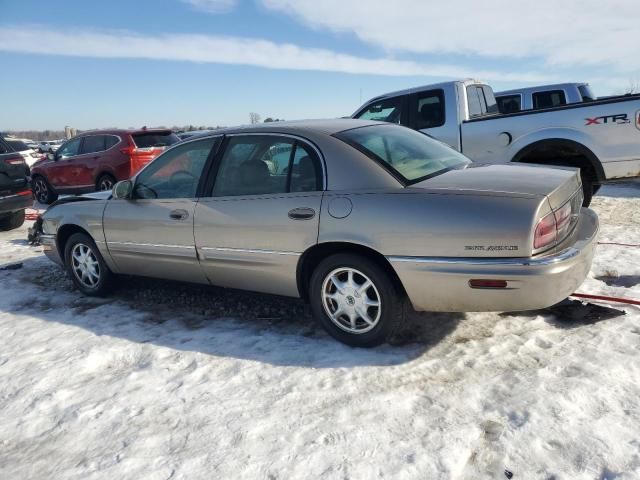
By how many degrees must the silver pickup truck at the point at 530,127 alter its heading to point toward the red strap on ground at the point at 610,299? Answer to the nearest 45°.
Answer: approximately 135° to its left

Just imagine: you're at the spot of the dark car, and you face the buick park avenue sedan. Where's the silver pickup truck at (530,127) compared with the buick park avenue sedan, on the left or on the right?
left

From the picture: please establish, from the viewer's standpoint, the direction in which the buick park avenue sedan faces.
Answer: facing away from the viewer and to the left of the viewer

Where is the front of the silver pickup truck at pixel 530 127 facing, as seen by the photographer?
facing away from the viewer and to the left of the viewer

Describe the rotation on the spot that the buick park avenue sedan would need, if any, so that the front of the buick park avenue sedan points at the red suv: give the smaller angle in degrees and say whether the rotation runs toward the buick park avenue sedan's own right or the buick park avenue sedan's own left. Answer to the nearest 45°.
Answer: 0° — it already faces it

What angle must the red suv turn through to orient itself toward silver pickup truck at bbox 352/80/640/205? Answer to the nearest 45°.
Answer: approximately 180°

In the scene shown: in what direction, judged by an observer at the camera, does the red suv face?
facing away from the viewer and to the left of the viewer

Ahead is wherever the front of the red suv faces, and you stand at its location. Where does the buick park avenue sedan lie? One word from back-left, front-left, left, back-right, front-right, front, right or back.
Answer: back-left

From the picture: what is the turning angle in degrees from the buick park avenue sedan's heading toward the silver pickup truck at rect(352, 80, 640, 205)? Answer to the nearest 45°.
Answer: approximately 90° to its right

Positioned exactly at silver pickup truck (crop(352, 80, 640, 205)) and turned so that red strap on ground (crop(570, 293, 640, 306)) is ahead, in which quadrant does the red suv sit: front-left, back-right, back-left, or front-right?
back-right

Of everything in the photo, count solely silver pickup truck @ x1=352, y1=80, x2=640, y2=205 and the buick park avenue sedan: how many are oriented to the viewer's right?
0

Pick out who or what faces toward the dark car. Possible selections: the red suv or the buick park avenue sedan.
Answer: the buick park avenue sedan

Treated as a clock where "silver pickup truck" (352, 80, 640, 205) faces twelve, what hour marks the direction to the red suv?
The red suv is roughly at 11 o'clock from the silver pickup truck.

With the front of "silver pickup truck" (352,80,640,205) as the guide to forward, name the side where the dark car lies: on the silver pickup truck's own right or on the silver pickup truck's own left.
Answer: on the silver pickup truck's own left

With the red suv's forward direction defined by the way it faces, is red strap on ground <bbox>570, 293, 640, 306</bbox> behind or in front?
behind
